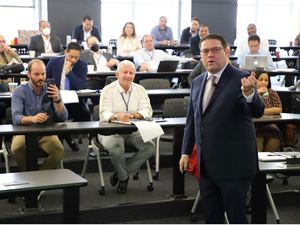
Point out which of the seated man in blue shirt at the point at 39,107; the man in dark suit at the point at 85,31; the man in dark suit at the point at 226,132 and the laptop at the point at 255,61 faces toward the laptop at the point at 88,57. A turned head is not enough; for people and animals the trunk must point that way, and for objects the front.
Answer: the man in dark suit at the point at 85,31

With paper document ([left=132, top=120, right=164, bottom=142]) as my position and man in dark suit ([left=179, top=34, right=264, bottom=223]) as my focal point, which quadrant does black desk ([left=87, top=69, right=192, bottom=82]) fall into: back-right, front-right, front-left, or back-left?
back-left

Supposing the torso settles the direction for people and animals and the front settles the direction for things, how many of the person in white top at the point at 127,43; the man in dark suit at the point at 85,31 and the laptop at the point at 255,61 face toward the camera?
2

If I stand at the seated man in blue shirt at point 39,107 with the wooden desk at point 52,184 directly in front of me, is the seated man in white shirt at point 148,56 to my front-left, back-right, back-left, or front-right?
back-left

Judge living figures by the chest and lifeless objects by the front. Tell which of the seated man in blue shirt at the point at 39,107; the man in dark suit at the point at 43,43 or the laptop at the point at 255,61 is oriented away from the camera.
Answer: the laptop

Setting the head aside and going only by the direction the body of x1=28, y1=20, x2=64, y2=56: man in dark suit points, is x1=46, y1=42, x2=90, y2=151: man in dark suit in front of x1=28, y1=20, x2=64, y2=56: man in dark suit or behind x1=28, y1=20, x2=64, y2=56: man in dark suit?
in front

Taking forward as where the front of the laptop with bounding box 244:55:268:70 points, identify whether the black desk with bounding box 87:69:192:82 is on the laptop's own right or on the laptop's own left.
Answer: on the laptop's own left

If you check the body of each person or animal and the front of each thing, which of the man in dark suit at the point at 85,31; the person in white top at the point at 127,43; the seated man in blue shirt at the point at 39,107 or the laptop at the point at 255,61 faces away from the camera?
the laptop

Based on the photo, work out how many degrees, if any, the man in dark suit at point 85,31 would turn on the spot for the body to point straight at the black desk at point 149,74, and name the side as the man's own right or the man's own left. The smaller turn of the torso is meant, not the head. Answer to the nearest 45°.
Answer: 0° — they already face it

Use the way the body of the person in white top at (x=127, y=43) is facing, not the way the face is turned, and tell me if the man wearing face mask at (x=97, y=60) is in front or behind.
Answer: in front

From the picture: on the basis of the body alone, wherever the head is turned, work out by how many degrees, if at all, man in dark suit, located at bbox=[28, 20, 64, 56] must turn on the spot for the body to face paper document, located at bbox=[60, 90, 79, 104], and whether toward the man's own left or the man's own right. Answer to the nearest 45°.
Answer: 0° — they already face it
